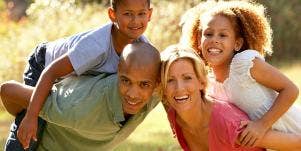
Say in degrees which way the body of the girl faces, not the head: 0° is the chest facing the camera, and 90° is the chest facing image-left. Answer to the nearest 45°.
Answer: approximately 45°

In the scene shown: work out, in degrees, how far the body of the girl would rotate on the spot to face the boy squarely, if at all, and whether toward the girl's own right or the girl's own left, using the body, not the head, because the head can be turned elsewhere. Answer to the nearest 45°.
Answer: approximately 45° to the girl's own right
